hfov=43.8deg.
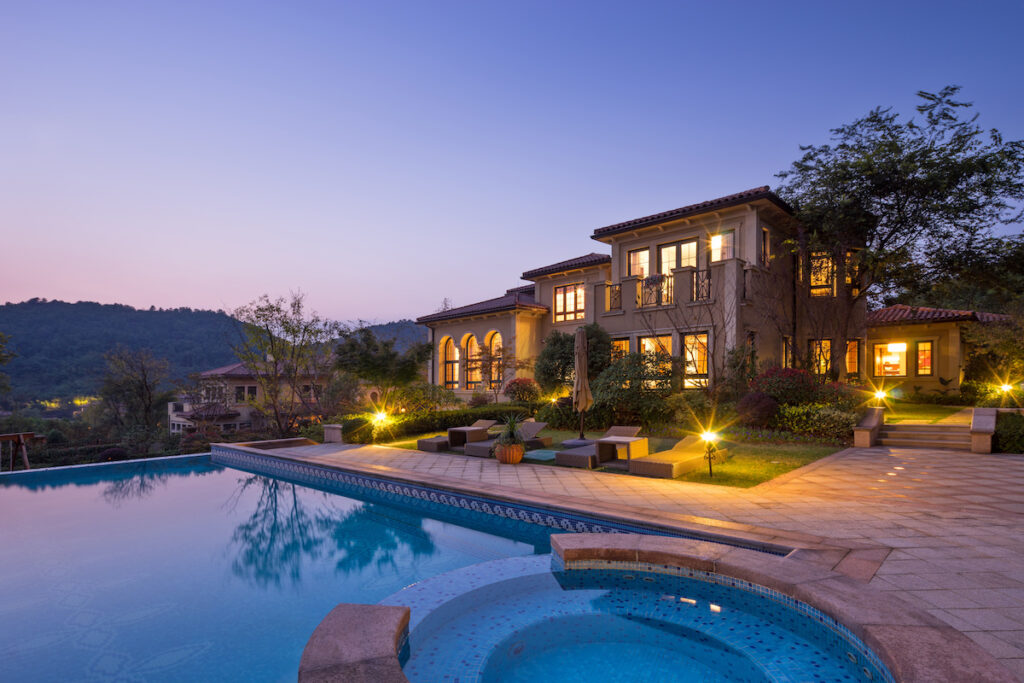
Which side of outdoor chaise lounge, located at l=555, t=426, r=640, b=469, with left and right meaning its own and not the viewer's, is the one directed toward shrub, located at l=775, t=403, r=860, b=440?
back

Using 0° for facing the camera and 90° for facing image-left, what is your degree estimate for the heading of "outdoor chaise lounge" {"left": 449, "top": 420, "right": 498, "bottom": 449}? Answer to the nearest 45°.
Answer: approximately 45°

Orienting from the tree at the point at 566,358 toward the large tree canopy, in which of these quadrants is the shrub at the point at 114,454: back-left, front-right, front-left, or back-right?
back-right

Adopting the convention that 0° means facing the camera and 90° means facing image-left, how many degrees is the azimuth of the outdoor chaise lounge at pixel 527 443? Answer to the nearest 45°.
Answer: approximately 45°

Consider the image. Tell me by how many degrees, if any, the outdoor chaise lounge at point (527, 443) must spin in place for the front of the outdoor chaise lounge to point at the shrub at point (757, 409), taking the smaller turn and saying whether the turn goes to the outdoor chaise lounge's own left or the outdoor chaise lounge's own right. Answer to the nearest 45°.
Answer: approximately 135° to the outdoor chaise lounge's own left
